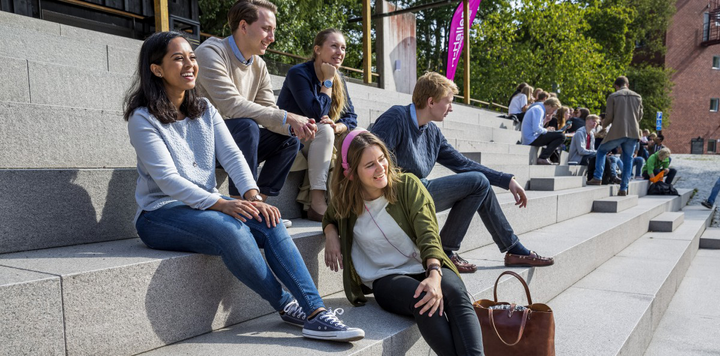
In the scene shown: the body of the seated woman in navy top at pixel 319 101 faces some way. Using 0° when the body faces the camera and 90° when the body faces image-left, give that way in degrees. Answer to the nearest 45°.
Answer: approximately 315°

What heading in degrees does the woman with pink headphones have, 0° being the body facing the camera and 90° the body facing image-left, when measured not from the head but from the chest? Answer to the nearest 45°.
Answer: approximately 315°

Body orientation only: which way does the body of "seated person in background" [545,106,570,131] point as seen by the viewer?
to the viewer's right

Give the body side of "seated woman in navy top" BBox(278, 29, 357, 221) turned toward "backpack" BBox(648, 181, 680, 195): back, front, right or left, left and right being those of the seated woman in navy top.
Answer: left

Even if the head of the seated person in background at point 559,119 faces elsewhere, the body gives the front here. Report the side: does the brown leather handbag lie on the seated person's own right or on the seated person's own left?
on the seated person's own right

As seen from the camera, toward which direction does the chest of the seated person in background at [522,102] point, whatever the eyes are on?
to the viewer's right

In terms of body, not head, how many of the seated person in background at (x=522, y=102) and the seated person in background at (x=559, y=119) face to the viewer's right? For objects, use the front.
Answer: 2

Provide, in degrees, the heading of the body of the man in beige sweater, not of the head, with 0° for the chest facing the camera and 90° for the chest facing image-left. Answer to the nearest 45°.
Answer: approximately 315°

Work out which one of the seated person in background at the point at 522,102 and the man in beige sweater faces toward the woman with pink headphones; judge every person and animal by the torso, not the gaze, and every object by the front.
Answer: the man in beige sweater

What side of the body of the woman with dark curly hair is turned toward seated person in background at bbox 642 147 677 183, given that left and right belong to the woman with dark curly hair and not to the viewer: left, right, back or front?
left
